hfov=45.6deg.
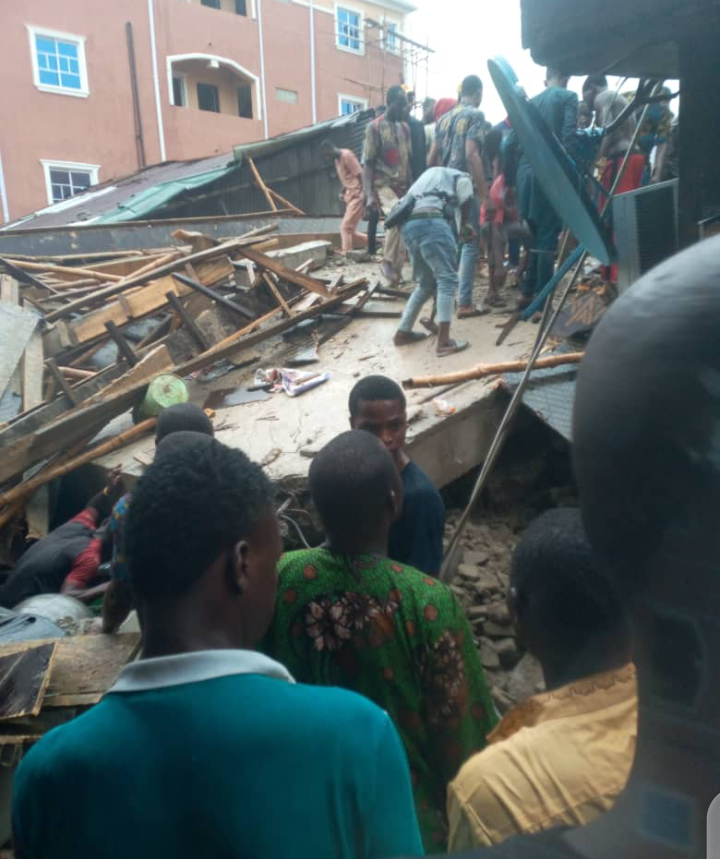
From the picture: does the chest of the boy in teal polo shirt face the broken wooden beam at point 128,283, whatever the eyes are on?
yes

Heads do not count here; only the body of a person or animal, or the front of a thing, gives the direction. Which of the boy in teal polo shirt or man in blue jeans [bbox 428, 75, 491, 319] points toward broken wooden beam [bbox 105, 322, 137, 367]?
the boy in teal polo shirt

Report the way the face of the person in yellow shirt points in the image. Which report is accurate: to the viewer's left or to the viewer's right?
to the viewer's left

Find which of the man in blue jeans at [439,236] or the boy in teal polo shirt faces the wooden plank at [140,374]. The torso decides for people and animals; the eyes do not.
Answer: the boy in teal polo shirt

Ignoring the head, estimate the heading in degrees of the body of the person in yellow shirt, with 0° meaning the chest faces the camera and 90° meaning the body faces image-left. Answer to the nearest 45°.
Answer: approximately 135°

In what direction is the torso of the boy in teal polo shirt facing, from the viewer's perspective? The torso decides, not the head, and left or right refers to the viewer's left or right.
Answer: facing away from the viewer

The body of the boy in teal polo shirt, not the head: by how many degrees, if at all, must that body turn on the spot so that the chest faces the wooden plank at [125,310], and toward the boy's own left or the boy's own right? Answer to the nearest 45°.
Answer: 0° — they already face it
